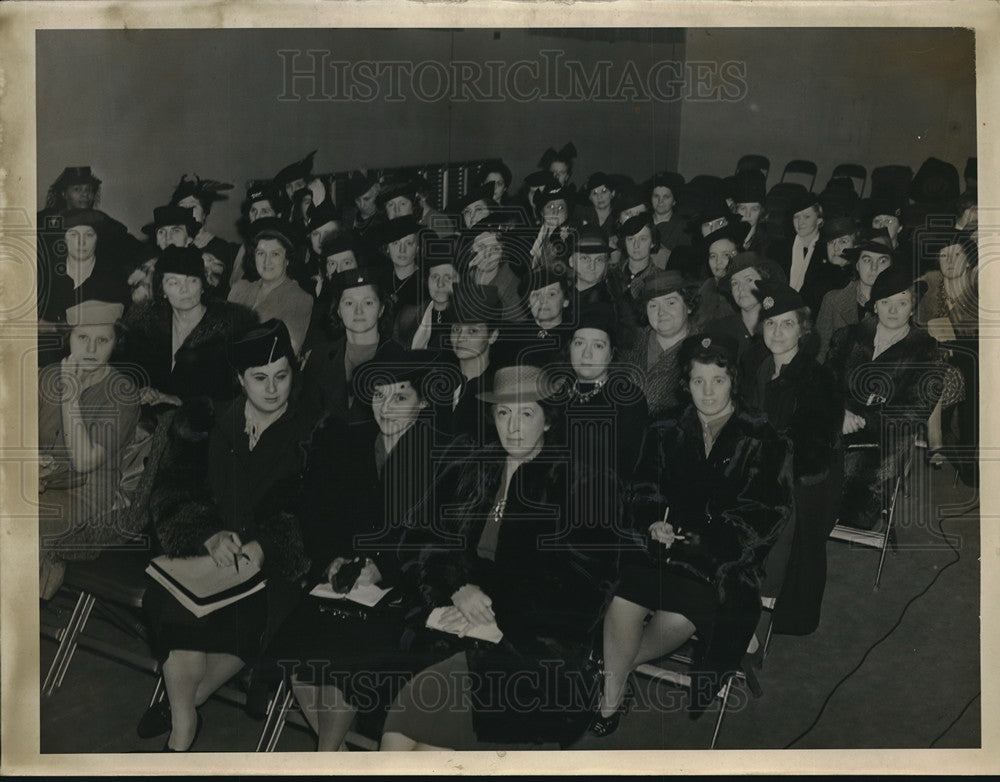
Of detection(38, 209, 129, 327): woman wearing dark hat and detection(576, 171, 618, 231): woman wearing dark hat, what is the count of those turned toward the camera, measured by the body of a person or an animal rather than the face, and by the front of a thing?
2

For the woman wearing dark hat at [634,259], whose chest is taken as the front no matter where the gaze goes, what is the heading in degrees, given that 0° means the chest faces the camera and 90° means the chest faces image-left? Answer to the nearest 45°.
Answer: approximately 45°

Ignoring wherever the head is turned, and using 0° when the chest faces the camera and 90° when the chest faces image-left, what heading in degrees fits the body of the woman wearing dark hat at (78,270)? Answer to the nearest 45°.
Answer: approximately 0°

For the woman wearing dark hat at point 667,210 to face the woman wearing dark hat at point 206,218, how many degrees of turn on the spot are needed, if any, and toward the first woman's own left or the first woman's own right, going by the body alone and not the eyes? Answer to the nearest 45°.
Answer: approximately 45° to the first woman's own right

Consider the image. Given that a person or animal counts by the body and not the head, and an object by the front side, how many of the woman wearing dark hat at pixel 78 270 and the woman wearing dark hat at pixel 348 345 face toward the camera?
2

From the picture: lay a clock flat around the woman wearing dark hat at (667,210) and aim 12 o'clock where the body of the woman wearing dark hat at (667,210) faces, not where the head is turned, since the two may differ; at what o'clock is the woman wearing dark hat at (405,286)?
the woman wearing dark hat at (405,286) is roughly at 1 o'clock from the woman wearing dark hat at (667,210).
